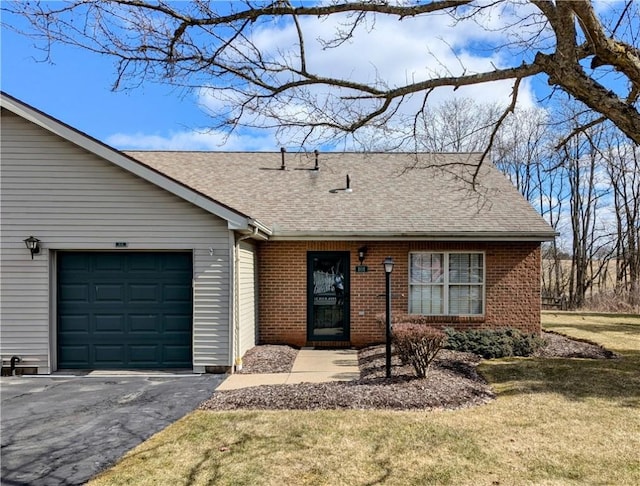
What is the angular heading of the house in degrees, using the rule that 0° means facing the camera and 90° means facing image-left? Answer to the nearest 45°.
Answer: approximately 0°

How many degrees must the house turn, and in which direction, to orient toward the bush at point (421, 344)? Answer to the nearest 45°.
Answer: approximately 45° to its left
